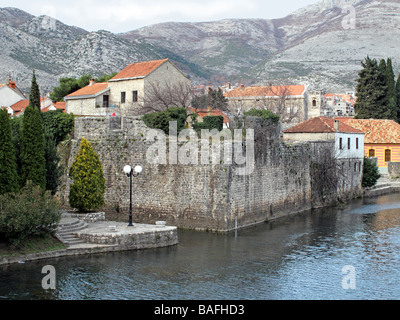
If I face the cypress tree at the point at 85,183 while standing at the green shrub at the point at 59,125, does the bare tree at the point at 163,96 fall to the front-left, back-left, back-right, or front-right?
back-left

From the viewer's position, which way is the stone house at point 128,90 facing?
facing the viewer and to the left of the viewer

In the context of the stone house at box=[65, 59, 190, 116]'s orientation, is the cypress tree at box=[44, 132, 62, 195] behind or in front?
in front

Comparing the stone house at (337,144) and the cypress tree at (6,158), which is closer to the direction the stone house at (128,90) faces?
the cypress tree

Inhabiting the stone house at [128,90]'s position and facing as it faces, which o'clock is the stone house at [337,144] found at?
the stone house at [337,144] is roughly at 8 o'clock from the stone house at [128,90].

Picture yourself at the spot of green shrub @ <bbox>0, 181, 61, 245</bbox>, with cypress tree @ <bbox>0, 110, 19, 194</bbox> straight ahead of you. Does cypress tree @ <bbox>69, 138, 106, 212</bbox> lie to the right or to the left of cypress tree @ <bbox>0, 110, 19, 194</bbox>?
right

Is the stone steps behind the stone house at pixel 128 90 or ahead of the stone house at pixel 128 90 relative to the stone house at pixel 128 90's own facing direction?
ahead

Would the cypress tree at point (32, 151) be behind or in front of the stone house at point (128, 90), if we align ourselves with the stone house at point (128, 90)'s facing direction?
in front
